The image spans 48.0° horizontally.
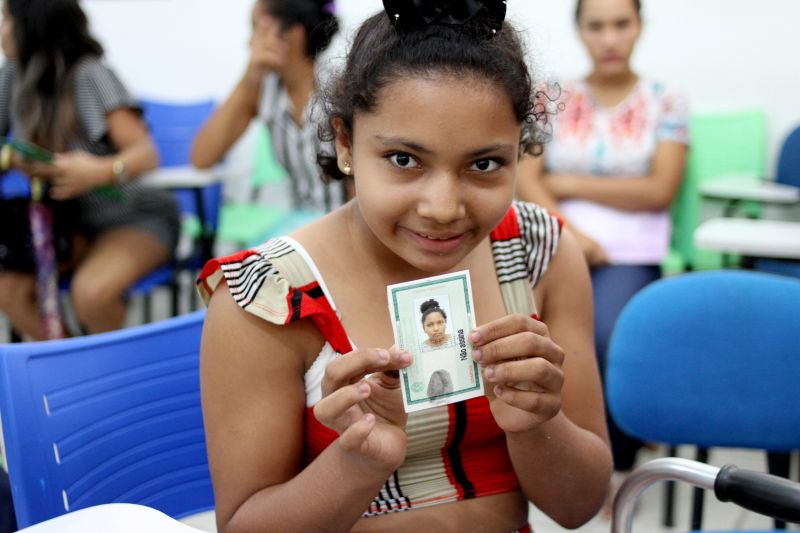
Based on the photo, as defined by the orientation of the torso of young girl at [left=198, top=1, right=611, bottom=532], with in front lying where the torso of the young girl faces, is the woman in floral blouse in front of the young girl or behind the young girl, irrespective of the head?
behind

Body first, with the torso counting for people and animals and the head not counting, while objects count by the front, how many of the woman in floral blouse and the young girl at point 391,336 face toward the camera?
2

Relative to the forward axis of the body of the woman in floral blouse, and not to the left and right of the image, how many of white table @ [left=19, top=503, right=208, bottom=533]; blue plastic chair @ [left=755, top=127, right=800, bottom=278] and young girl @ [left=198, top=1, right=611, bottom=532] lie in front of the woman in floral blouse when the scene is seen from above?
2

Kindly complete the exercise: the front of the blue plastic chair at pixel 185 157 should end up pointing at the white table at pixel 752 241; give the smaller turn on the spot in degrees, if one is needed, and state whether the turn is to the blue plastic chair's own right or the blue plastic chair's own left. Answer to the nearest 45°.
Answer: approximately 90° to the blue plastic chair's own left

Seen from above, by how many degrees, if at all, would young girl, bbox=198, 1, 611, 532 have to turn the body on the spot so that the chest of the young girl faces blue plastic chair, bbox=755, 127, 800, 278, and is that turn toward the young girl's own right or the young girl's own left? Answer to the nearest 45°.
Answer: approximately 135° to the young girl's own left

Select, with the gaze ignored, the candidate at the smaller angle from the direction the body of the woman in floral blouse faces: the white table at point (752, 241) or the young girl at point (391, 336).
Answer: the young girl
